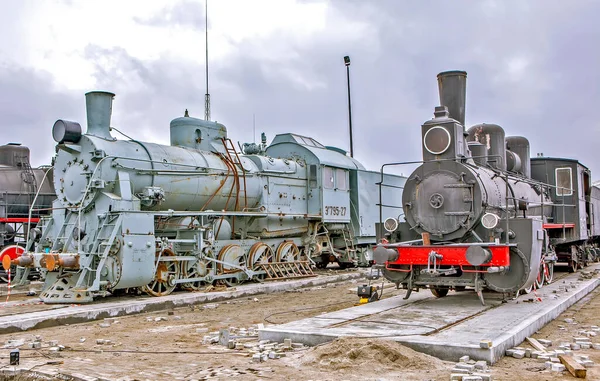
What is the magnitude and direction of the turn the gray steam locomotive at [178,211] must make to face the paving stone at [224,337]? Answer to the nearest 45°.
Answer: approximately 45° to its left

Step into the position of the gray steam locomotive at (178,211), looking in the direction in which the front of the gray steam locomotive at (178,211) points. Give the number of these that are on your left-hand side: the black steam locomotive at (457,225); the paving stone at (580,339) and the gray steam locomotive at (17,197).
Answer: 2

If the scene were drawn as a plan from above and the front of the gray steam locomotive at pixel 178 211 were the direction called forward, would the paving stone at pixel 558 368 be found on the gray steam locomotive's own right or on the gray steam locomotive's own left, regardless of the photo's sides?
on the gray steam locomotive's own left

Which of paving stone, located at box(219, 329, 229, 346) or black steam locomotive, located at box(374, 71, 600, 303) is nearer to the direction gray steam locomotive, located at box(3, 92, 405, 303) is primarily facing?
the paving stone

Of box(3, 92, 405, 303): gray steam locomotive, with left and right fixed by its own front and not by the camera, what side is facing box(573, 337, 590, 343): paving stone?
left

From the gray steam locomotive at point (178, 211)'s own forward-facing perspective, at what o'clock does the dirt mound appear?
The dirt mound is roughly at 10 o'clock from the gray steam locomotive.

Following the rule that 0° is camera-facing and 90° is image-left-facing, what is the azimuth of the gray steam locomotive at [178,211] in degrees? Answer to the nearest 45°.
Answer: approximately 45°

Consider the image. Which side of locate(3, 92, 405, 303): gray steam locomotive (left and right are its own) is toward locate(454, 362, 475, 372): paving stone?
left

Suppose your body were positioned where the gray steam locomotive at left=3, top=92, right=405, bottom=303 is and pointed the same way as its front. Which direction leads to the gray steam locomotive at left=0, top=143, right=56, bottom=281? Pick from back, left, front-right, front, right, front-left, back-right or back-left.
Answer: right

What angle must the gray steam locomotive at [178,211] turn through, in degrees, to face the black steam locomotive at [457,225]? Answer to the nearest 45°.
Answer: approximately 90° to its left

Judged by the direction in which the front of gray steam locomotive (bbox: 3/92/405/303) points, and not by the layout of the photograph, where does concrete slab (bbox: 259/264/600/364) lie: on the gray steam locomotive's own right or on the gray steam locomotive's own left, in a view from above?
on the gray steam locomotive's own left
